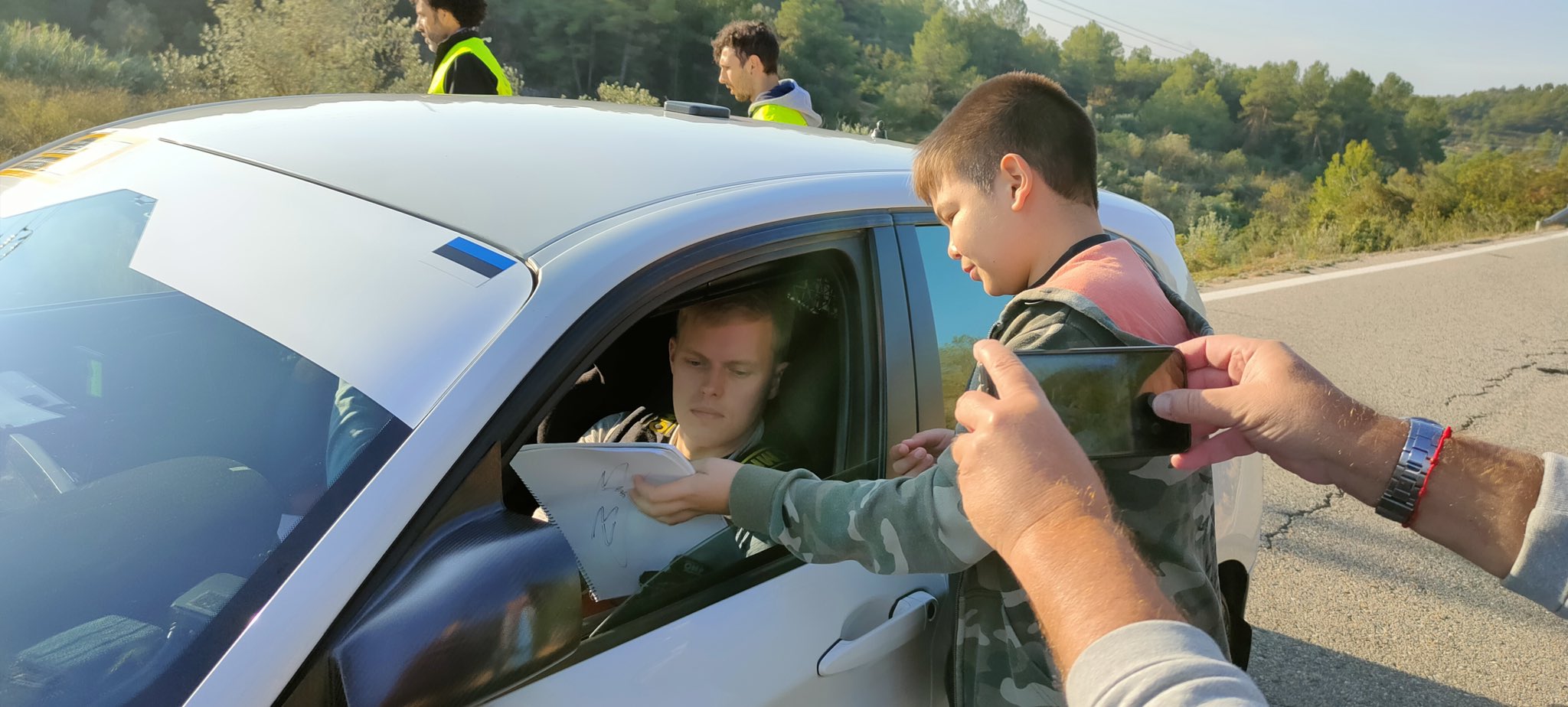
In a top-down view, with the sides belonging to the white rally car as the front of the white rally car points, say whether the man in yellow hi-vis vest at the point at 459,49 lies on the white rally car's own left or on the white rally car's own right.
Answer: on the white rally car's own right

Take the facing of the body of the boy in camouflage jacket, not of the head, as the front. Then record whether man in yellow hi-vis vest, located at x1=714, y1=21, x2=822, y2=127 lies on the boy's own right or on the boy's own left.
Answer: on the boy's own right

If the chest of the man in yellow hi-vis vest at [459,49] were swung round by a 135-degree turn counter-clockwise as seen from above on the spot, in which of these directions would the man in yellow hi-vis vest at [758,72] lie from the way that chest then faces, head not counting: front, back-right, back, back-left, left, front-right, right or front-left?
front-left

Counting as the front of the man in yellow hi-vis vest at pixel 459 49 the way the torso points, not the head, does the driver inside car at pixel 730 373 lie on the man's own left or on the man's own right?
on the man's own left

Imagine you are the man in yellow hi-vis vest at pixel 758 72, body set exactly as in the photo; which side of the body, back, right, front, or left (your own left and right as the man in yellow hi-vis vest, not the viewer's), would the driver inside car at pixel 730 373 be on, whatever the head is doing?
left

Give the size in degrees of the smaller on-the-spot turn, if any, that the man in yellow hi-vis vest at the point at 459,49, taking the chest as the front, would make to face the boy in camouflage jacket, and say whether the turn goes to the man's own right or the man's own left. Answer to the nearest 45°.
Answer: approximately 90° to the man's own left

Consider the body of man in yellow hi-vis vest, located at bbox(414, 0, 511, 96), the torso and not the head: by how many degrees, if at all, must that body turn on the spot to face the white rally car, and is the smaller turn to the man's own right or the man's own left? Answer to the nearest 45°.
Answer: approximately 90° to the man's own left

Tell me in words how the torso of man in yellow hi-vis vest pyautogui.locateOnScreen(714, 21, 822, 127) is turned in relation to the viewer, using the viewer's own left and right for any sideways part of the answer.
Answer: facing to the left of the viewer

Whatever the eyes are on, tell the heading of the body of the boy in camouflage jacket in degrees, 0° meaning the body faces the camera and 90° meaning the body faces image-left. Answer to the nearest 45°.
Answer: approximately 90°

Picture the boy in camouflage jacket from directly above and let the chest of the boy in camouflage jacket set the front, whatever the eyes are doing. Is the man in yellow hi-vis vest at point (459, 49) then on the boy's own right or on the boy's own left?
on the boy's own right

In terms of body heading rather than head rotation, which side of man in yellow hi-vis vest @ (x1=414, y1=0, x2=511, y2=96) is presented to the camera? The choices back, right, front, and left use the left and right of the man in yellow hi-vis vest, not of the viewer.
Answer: left

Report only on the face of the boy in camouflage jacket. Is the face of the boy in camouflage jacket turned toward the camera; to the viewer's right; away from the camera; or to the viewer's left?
to the viewer's left

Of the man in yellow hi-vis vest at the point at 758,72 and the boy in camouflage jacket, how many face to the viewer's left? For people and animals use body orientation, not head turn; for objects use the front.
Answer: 2

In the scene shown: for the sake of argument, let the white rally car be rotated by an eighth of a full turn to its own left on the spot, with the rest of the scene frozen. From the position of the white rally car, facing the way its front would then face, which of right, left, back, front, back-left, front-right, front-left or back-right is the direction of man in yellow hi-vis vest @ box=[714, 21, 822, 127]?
back

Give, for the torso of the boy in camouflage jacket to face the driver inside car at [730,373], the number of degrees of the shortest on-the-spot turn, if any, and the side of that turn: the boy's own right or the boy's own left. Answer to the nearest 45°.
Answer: approximately 45° to the boy's own right
